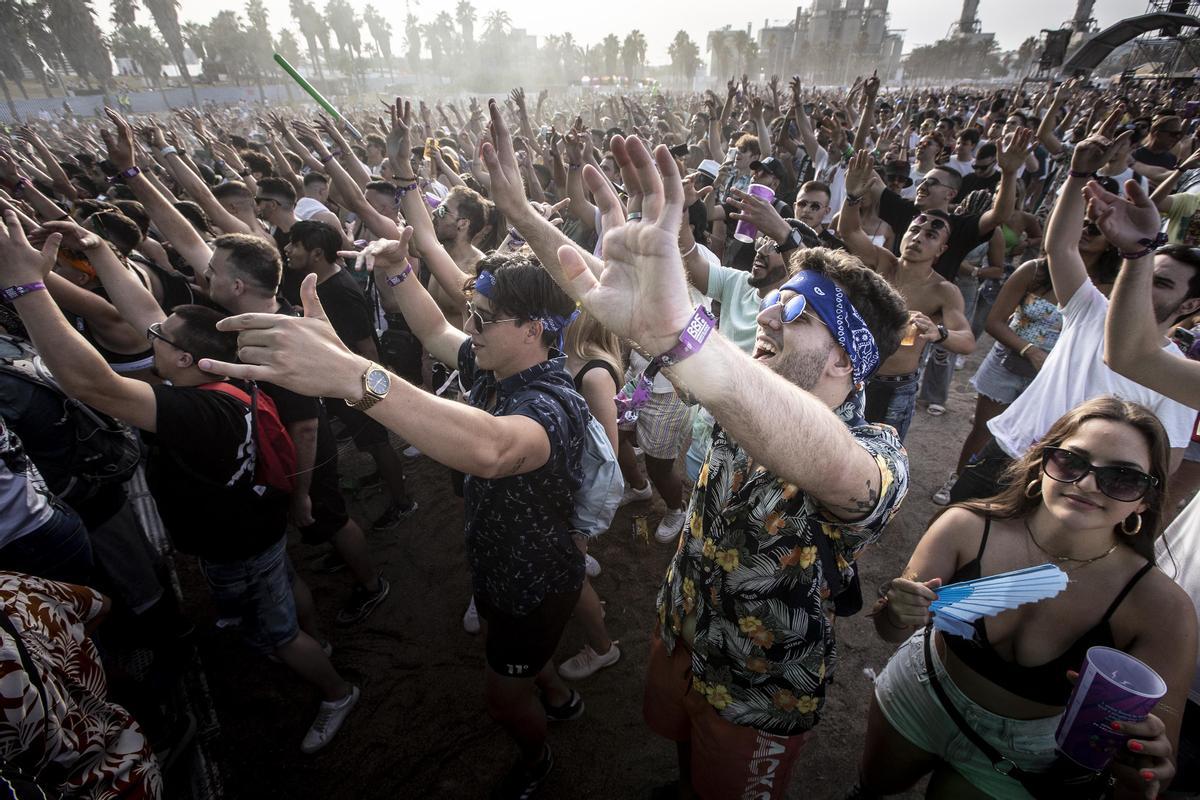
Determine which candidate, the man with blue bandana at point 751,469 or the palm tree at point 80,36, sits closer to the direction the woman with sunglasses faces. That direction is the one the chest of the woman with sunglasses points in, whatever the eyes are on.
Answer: the man with blue bandana

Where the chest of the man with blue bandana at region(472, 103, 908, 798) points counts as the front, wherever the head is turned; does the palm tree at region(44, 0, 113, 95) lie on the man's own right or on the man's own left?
on the man's own right

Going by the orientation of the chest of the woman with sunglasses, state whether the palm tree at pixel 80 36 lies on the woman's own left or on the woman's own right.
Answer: on the woman's own right

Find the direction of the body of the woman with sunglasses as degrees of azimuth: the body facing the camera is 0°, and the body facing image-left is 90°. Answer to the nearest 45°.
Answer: approximately 0°

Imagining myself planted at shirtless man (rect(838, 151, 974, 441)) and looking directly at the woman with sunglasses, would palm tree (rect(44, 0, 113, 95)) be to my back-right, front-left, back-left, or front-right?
back-right

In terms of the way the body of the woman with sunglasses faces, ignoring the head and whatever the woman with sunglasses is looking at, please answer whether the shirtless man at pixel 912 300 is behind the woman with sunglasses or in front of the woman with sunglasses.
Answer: behind

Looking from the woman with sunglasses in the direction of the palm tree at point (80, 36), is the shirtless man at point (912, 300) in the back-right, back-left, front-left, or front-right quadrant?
front-right

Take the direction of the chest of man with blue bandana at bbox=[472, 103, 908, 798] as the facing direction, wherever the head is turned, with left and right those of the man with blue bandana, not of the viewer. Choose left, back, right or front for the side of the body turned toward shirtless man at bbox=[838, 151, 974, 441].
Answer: back

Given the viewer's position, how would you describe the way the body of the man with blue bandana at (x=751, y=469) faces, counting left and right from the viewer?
facing the viewer and to the left of the viewer

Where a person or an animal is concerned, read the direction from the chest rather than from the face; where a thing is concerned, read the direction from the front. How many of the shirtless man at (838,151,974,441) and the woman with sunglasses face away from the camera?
0

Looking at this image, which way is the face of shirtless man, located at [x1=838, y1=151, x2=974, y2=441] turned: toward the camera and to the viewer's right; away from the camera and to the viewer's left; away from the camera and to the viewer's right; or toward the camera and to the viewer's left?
toward the camera and to the viewer's left
